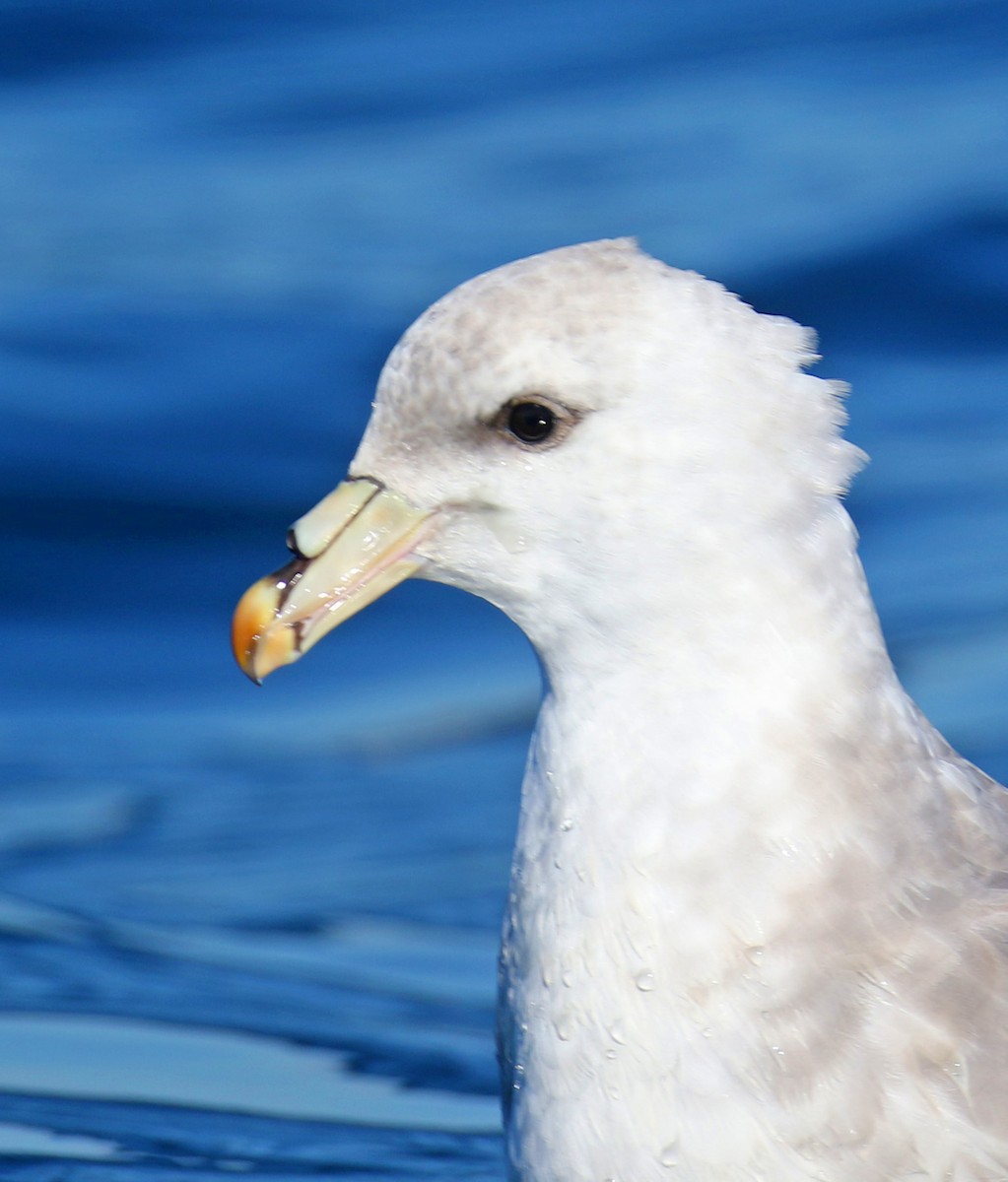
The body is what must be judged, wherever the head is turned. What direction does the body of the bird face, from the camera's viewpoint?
to the viewer's left
